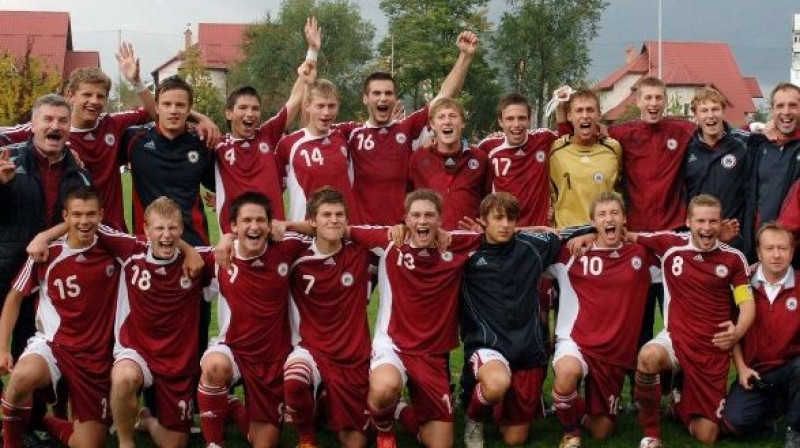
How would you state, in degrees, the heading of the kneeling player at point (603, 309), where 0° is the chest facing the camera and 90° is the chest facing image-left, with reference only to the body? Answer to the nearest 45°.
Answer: approximately 0°

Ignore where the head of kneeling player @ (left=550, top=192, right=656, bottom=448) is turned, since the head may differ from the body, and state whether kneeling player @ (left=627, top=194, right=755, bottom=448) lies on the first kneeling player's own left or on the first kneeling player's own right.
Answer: on the first kneeling player's own left

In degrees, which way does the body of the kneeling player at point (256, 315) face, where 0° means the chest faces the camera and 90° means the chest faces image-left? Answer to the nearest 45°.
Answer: approximately 0°

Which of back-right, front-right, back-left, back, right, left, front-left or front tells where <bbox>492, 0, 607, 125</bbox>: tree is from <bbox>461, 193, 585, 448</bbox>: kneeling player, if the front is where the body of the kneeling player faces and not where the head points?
back

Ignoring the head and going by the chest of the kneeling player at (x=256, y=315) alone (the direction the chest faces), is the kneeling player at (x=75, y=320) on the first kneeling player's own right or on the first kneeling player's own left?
on the first kneeling player's own right
